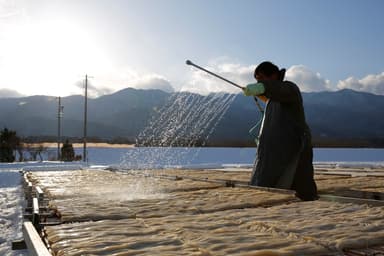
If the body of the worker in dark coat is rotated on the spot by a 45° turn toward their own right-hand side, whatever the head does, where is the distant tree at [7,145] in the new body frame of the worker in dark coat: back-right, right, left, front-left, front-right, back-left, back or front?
front

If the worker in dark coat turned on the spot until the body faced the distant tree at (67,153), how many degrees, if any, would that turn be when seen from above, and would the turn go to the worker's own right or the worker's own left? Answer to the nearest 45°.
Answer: approximately 45° to the worker's own right

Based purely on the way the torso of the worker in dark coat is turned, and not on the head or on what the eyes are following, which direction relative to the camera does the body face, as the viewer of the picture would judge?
to the viewer's left
